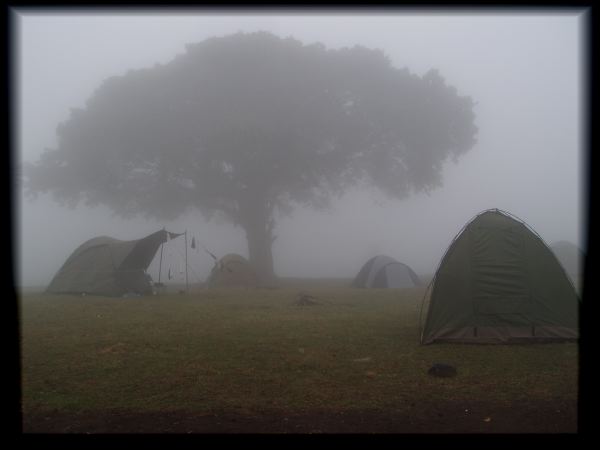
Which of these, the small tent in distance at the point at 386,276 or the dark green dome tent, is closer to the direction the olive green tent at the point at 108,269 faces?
the small tent in distance

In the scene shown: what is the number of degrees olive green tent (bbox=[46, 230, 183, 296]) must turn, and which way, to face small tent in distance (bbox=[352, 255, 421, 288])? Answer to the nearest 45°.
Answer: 0° — it already faces it

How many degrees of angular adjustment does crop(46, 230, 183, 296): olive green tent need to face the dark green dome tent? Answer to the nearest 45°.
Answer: approximately 45° to its right

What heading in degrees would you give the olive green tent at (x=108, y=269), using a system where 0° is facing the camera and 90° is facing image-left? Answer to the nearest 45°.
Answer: approximately 270°
